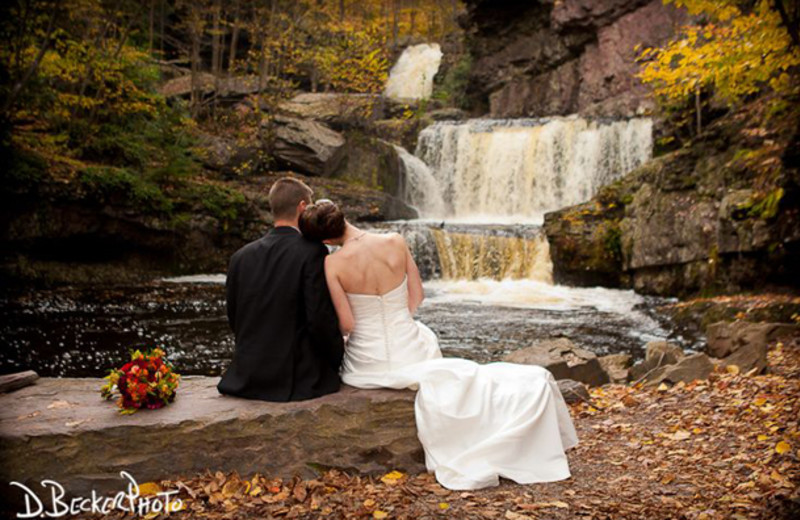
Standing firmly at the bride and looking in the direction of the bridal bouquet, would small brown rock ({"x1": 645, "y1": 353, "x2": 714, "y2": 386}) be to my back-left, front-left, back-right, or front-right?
back-right

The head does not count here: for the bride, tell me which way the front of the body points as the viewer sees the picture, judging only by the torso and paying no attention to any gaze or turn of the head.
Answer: away from the camera

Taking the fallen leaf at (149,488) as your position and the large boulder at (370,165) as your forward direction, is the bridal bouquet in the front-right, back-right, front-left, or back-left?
front-left

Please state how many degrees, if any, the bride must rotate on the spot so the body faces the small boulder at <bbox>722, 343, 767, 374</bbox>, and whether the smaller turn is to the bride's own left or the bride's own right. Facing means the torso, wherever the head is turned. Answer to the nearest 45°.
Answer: approximately 45° to the bride's own right

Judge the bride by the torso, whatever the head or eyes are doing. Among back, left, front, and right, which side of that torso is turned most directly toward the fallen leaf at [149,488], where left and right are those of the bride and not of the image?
left

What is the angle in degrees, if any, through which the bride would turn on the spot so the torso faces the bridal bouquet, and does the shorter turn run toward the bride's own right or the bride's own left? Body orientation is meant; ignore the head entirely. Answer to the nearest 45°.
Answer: approximately 90° to the bride's own left

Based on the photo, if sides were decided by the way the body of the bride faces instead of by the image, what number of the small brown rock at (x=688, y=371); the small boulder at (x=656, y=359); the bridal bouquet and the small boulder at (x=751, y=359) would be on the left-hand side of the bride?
1

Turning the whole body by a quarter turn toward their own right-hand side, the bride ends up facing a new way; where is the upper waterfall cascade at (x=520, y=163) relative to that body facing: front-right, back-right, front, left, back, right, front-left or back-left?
left

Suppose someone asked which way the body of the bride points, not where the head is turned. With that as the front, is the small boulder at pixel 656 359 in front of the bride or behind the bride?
in front

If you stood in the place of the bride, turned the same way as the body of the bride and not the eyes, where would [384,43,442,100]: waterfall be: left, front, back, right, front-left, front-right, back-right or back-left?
front

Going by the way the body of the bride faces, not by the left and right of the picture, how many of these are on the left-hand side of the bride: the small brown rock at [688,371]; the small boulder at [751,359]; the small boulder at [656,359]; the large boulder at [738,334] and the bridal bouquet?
1

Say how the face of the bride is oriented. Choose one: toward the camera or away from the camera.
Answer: away from the camera
